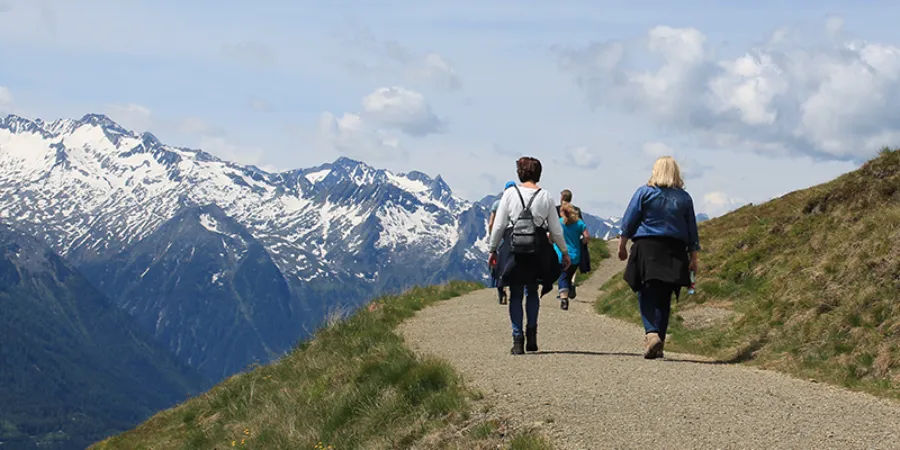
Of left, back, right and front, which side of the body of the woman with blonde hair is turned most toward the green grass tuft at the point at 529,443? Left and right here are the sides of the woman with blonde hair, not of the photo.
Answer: back

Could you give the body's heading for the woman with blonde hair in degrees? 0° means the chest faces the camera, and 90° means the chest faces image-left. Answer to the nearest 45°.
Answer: approximately 180°

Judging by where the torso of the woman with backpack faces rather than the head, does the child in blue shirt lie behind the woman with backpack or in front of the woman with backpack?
in front

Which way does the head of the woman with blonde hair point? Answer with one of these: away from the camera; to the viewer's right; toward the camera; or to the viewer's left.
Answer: away from the camera

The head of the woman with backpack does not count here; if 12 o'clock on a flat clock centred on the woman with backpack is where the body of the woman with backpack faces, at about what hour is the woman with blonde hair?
The woman with blonde hair is roughly at 3 o'clock from the woman with backpack.

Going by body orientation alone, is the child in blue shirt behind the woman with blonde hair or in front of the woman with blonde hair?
in front

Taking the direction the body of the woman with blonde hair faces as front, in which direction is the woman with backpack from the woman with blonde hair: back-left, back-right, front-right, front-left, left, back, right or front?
left

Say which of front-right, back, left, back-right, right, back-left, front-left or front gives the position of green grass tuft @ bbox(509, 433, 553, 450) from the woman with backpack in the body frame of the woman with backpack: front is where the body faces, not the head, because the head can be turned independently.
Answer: back

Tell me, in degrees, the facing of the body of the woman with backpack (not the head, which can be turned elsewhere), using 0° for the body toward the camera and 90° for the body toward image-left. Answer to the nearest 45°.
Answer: approximately 180°

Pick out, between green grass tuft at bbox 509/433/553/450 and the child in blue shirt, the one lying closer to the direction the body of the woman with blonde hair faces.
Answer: the child in blue shirt

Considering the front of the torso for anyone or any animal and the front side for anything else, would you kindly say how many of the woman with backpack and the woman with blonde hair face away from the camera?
2

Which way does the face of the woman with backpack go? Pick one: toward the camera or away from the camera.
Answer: away from the camera

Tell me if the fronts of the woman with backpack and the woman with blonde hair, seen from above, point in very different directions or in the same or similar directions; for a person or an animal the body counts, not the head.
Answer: same or similar directions
